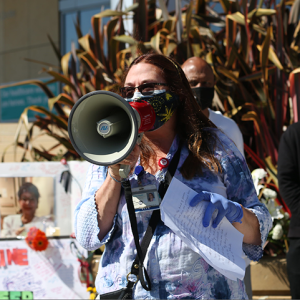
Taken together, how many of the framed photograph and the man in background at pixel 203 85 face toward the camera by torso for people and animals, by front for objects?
2

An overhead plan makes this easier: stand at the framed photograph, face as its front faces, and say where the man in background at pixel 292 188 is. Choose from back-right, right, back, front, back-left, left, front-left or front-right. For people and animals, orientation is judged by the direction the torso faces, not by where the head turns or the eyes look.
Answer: front-left

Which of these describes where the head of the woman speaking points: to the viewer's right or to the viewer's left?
to the viewer's left

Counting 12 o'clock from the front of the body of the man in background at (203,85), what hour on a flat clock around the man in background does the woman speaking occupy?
The woman speaking is roughly at 12 o'clock from the man in background.

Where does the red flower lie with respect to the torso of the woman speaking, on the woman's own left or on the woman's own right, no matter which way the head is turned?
on the woman's own right

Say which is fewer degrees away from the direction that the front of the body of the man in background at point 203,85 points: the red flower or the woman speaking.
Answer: the woman speaking

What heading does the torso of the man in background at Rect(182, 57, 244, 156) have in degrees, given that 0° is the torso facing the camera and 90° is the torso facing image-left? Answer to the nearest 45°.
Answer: approximately 0°

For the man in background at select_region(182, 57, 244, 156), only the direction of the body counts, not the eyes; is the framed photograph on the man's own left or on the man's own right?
on the man's own right
